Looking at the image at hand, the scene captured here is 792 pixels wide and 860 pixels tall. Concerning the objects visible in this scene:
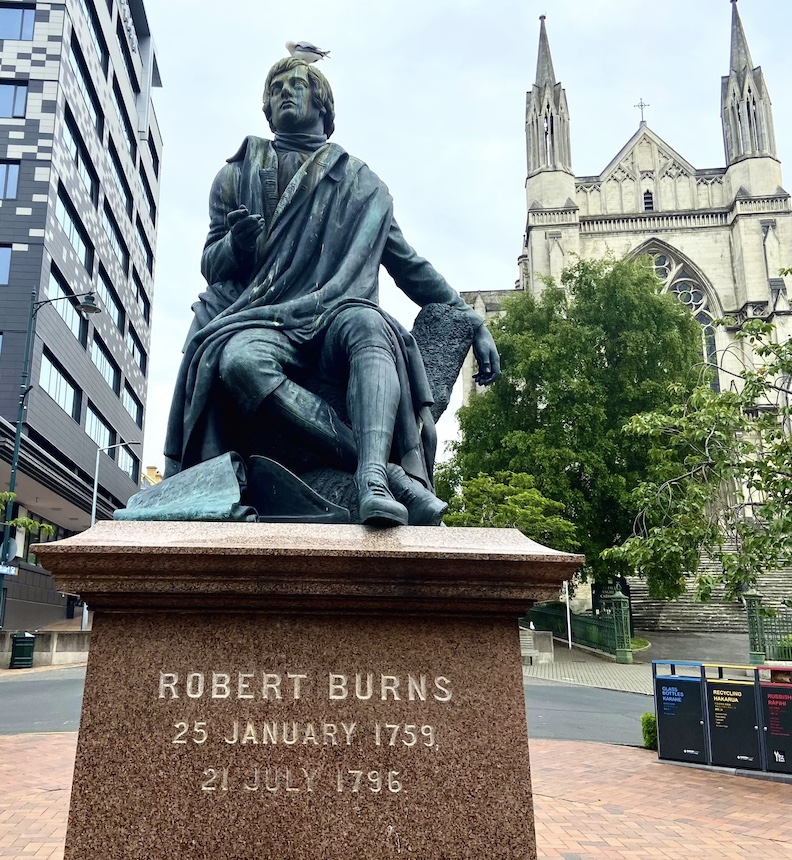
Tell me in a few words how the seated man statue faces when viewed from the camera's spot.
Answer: facing the viewer

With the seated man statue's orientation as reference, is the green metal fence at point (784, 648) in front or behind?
behind

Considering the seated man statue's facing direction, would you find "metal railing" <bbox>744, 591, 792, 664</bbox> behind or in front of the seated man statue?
behind

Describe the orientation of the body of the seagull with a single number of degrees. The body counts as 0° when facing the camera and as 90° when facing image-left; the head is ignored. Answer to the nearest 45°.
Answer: approximately 90°

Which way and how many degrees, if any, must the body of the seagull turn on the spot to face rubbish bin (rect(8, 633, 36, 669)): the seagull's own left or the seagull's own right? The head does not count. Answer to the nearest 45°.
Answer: approximately 90° to the seagull's own right

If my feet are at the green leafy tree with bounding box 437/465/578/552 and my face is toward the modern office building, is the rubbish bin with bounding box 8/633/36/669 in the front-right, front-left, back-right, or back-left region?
front-left

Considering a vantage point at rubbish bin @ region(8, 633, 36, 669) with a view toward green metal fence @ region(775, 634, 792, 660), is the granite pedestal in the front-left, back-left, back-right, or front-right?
front-right

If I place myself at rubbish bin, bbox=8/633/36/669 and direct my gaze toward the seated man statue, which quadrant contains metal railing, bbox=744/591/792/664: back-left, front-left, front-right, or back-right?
front-left

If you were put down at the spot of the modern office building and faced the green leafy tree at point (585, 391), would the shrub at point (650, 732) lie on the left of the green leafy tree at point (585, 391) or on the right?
right

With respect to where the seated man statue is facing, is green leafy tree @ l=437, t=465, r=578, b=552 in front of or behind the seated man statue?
behind

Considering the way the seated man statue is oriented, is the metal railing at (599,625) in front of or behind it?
behind
